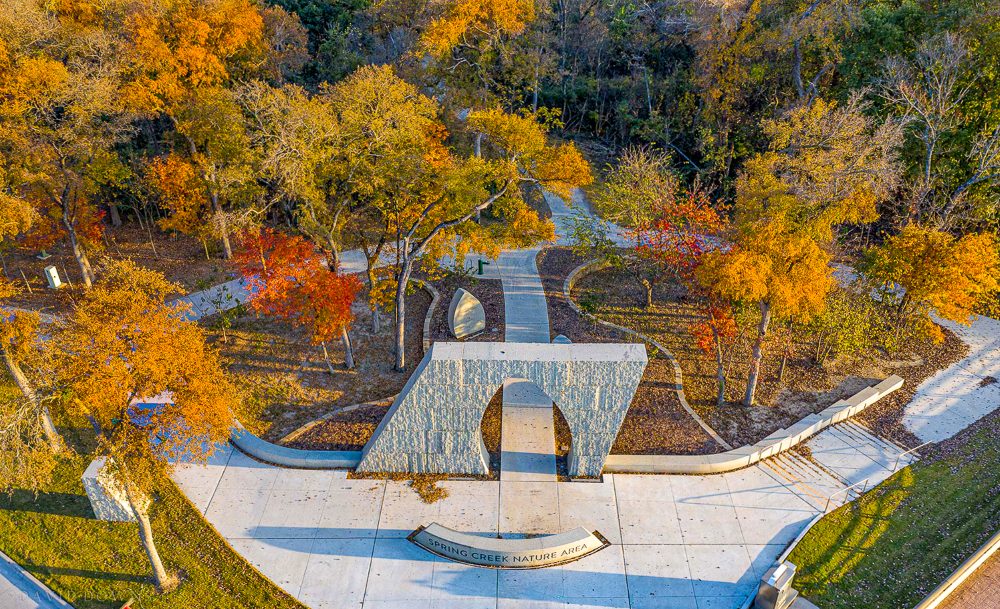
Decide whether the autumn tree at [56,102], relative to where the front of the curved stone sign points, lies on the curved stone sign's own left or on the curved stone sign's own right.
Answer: on the curved stone sign's own right

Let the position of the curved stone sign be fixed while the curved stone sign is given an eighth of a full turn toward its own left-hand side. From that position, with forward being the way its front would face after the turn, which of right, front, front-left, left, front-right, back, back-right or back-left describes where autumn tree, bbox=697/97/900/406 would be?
left

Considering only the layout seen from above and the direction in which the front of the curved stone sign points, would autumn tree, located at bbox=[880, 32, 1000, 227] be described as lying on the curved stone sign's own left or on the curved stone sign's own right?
on the curved stone sign's own left

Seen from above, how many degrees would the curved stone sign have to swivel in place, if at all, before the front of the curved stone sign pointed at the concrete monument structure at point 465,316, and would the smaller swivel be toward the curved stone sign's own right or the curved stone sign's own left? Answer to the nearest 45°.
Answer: approximately 180°

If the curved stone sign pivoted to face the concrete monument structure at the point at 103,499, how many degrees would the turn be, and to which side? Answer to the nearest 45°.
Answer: approximately 90° to its right

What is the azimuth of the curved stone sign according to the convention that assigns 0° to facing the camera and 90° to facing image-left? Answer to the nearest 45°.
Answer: approximately 0°

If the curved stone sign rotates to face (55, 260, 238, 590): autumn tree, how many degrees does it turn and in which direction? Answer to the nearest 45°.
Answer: approximately 90° to its right

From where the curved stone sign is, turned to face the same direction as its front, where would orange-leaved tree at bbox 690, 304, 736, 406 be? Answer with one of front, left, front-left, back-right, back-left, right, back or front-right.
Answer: back-left
